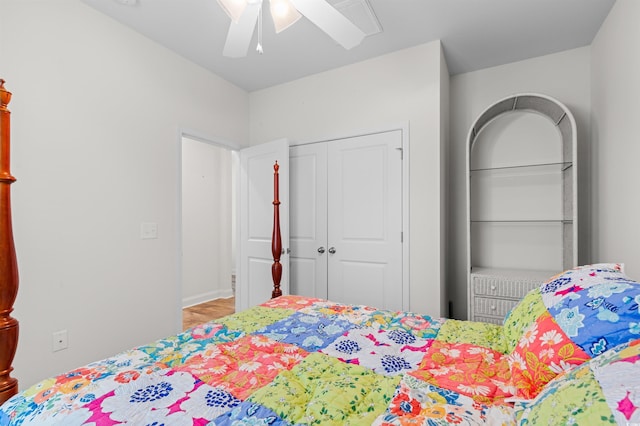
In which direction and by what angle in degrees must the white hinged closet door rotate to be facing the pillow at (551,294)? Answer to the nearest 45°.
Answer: approximately 45° to its left

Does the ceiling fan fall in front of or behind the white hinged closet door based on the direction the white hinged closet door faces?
in front

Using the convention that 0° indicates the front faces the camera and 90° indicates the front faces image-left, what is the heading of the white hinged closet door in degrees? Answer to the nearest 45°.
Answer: approximately 45°

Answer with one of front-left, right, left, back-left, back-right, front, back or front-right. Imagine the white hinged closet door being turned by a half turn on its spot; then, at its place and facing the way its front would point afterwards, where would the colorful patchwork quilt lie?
back-right

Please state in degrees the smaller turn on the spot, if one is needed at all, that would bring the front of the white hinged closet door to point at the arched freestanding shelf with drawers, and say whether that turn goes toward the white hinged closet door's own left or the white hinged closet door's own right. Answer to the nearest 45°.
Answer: approximately 135° to the white hinged closet door's own left

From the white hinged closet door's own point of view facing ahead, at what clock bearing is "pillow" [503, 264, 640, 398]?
The pillow is roughly at 10 o'clock from the white hinged closet door.

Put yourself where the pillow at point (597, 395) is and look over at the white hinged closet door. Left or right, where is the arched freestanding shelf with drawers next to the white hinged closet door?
right

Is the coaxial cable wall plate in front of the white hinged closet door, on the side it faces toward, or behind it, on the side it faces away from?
in front

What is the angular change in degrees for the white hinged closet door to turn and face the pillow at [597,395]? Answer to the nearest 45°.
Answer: approximately 45° to its left

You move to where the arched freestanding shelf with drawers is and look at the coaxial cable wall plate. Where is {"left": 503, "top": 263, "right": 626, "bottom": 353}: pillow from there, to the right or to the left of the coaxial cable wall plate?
left
